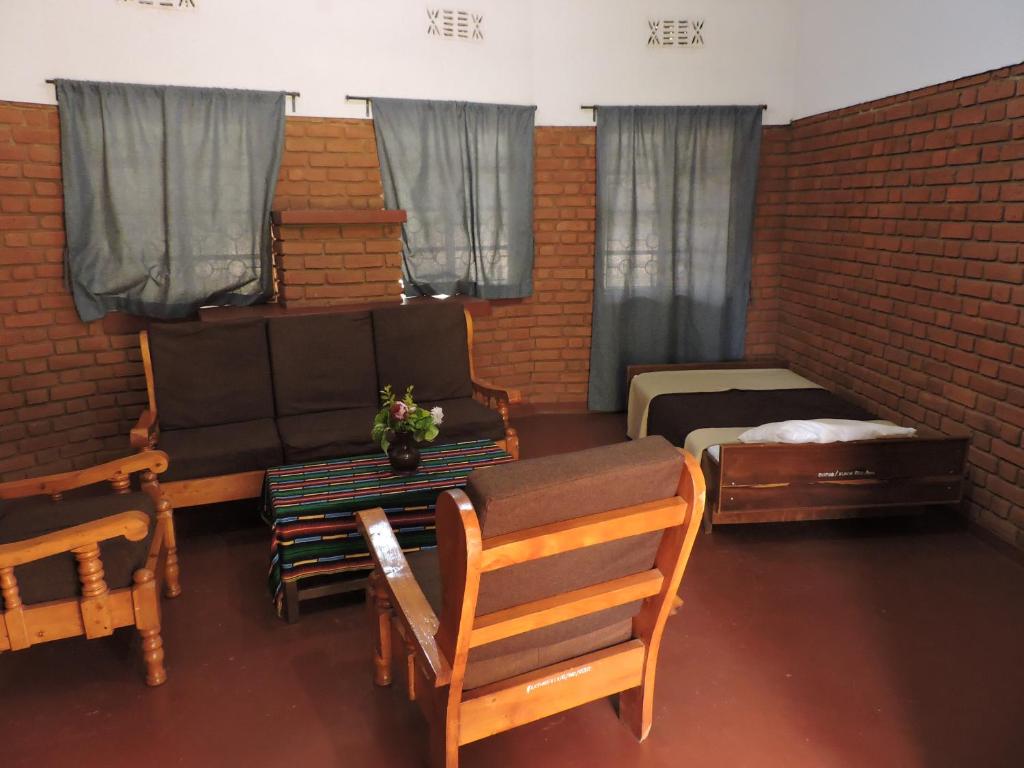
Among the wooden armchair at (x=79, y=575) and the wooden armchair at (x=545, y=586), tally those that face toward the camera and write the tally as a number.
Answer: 0

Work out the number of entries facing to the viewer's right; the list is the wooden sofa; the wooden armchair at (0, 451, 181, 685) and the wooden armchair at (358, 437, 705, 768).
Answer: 1

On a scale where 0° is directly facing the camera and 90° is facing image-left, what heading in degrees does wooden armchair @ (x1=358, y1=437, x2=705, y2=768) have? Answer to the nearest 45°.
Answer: approximately 135°

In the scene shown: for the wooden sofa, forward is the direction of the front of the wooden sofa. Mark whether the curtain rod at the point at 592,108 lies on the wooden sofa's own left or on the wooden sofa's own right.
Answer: on the wooden sofa's own left

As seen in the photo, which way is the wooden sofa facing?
toward the camera

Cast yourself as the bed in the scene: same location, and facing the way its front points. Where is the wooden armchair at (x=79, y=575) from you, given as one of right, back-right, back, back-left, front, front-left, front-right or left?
left

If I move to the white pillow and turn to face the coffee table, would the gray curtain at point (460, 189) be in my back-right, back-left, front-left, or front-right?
front-right

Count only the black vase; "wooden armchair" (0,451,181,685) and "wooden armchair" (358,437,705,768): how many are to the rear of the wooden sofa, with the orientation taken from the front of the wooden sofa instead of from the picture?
0

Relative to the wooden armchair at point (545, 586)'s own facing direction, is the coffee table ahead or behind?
ahead

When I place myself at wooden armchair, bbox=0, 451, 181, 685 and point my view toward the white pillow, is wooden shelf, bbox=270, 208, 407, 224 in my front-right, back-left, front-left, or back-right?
front-left

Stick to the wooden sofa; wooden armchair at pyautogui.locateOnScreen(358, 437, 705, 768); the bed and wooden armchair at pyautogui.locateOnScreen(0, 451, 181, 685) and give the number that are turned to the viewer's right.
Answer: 1

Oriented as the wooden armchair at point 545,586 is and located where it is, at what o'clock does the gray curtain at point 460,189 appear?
The gray curtain is roughly at 1 o'clock from the wooden armchair.

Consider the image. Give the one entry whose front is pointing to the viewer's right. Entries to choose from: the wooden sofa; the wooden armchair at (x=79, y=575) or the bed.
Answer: the wooden armchair

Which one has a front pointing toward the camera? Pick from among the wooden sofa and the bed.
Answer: the wooden sofa

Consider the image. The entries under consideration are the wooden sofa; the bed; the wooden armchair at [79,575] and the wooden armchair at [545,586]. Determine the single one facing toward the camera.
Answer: the wooden sofa

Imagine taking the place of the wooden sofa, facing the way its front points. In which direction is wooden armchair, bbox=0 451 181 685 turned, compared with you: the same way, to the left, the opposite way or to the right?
to the left

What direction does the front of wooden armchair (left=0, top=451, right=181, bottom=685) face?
to the viewer's right
